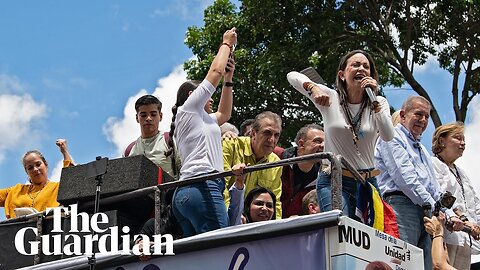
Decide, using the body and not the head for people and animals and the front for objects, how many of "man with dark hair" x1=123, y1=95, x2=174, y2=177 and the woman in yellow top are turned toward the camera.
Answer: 2

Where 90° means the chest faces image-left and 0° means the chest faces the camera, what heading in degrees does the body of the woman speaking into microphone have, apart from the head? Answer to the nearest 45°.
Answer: approximately 315°

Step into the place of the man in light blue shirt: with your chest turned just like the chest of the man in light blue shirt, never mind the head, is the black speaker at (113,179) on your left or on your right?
on your right

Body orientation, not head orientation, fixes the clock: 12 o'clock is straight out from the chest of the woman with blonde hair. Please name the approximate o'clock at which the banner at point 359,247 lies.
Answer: The banner is roughly at 2 o'clock from the woman with blonde hair.

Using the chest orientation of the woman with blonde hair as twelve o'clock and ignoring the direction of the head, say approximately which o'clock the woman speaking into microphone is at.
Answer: The woman speaking into microphone is roughly at 2 o'clock from the woman with blonde hair.
